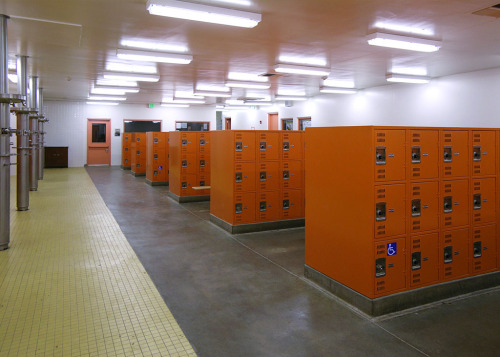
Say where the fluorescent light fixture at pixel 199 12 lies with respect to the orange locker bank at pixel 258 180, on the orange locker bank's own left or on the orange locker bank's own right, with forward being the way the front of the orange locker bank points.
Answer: on the orange locker bank's own right

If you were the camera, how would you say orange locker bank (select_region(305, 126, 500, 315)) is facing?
facing the viewer and to the right of the viewer

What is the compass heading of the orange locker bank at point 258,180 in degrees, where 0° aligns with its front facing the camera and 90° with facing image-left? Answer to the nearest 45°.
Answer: approximately 315°

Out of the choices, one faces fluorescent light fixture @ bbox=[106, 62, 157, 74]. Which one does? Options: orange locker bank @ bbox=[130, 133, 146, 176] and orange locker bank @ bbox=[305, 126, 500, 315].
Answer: orange locker bank @ bbox=[130, 133, 146, 176]

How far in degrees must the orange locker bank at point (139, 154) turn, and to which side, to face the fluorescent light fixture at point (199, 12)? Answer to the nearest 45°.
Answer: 0° — it already faces it

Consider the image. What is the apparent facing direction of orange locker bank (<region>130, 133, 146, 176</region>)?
toward the camera

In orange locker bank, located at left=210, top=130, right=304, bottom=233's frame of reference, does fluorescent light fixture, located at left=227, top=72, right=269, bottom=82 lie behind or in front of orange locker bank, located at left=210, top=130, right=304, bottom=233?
behind

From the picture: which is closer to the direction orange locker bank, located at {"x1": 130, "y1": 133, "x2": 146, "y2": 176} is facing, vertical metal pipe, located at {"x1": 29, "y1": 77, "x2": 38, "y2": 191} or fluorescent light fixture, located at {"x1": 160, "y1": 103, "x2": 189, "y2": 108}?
the vertical metal pipe
